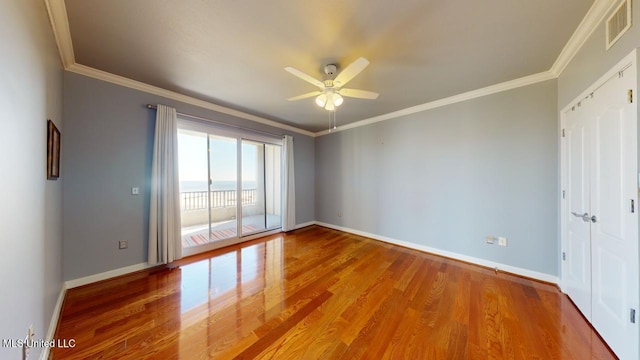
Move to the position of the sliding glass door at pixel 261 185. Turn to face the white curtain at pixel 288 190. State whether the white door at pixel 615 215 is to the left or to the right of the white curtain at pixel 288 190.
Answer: right

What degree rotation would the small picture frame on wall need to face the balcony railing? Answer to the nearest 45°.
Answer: approximately 45° to its left

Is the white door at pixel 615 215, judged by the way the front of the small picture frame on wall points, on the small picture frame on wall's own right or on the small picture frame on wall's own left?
on the small picture frame on wall's own right

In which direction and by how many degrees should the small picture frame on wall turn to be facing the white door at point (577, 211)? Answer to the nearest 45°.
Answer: approximately 45° to its right

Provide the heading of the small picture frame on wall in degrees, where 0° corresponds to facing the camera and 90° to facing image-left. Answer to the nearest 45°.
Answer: approximately 270°

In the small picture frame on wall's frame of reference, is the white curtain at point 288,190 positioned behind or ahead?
ahead

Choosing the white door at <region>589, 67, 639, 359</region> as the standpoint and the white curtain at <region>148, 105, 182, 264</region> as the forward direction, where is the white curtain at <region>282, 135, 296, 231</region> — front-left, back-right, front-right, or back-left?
front-right

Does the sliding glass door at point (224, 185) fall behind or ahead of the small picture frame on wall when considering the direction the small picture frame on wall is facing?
ahead
